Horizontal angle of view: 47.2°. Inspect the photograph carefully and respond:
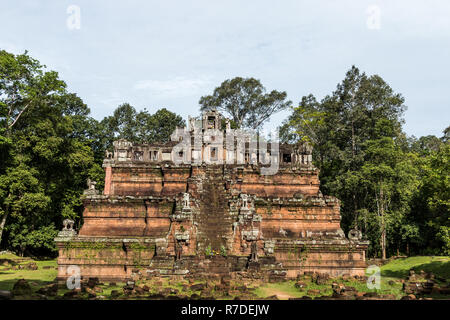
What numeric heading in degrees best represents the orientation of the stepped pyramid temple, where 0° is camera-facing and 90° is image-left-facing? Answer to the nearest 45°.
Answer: approximately 0°

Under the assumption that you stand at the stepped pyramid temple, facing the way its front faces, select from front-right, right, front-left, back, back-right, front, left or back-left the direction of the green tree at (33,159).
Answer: back-right

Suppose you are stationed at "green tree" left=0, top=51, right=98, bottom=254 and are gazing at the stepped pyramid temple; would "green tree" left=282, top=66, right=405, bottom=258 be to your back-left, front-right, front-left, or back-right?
front-left

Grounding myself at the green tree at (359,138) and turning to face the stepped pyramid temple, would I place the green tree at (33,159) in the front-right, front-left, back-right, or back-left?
front-right

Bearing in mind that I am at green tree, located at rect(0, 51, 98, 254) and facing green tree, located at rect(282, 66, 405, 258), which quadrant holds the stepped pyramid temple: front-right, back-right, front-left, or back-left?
front-right

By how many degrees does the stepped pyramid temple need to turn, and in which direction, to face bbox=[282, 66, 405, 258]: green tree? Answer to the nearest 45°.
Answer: approximately 135° to its left
